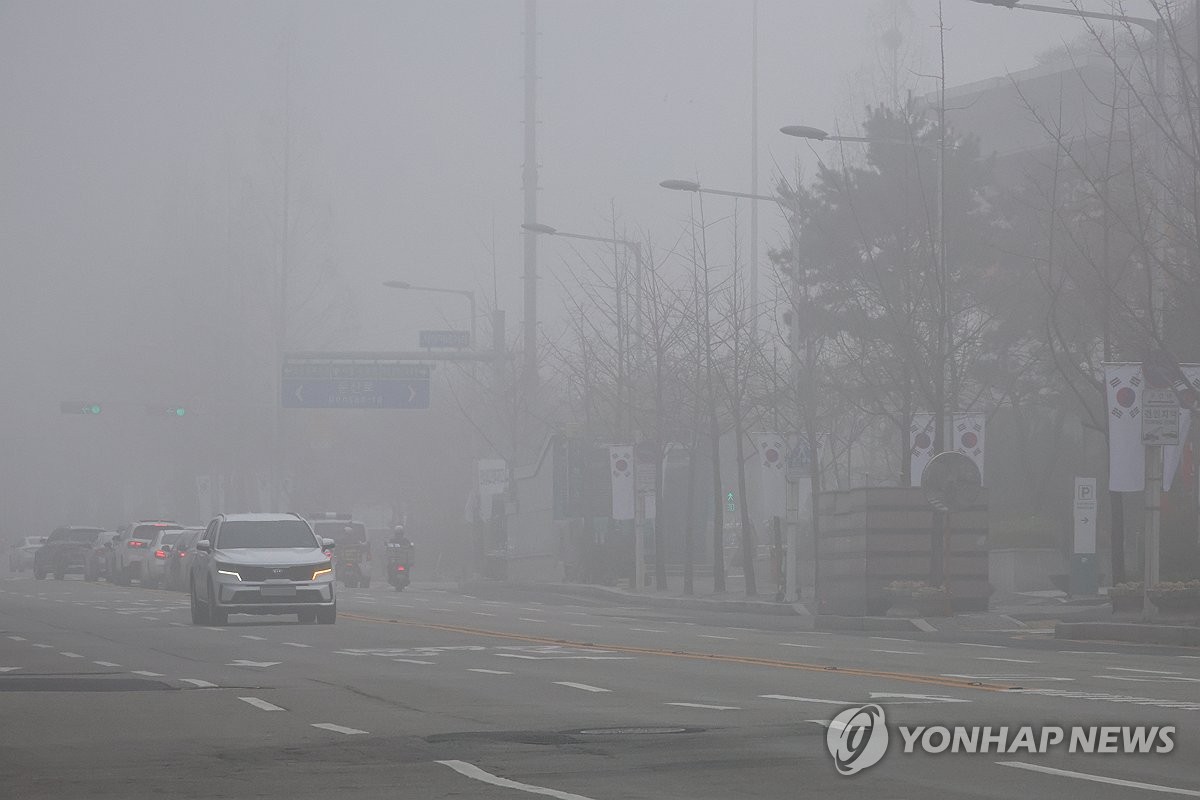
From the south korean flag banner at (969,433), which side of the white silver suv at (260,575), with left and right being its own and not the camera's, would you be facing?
left

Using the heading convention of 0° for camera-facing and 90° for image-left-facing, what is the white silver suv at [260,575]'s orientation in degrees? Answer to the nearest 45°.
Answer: approximately 0°

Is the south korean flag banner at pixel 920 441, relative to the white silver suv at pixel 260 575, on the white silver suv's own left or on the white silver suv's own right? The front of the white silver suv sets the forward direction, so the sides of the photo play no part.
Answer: on the white silver suv's own left

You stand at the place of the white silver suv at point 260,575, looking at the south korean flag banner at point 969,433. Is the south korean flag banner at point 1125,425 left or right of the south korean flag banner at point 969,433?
right

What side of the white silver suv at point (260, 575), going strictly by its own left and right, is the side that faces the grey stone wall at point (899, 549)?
left
